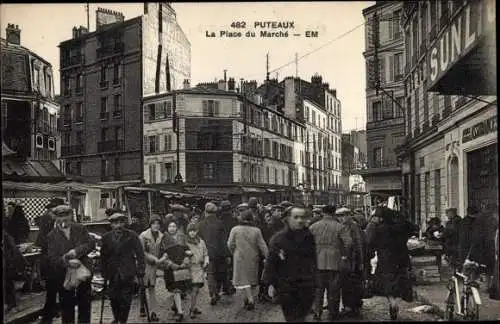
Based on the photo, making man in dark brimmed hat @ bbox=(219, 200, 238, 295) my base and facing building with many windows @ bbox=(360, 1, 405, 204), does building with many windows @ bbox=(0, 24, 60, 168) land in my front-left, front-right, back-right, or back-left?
front-left

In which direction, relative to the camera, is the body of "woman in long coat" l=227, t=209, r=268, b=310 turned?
away from the camera

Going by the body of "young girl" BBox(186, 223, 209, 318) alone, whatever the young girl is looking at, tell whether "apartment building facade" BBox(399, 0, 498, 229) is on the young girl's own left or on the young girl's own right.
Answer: on the young girl's own left

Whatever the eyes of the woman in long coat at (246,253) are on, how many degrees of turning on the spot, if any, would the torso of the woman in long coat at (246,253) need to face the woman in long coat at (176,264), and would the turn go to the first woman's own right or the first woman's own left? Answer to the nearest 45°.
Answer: approximately 135° to the first woman's own left
